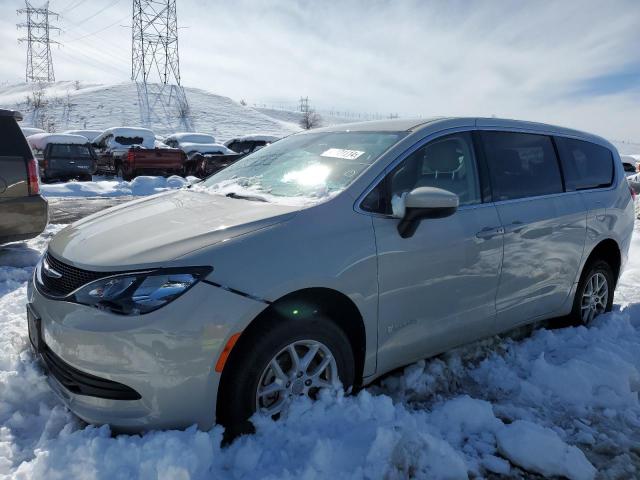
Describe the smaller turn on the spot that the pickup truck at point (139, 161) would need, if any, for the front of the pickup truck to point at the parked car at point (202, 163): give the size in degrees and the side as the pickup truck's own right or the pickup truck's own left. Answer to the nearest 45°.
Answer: approximately 135° to the pickup truck's own right

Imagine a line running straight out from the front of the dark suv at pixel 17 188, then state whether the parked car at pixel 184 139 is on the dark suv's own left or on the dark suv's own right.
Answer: on the dark suv's own right

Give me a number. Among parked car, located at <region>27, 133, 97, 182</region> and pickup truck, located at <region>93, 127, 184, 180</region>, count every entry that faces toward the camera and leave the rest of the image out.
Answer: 0

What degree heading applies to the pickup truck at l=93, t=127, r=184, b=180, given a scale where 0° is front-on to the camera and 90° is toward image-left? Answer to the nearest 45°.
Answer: approximately 135°

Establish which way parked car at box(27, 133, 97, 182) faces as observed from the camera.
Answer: facing away from the viewer and to the left of the viewer

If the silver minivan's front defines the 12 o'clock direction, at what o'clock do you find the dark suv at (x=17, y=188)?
The dark suv is roughly at 3 o'clock from the silver minivan.

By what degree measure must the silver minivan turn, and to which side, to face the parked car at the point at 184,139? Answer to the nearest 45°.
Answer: approximately 135° to its right

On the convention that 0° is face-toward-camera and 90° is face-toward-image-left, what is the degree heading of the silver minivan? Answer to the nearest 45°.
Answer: approximately 45°

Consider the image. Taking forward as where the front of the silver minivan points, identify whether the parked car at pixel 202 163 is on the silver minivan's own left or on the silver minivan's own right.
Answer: on the silver minivan's own right

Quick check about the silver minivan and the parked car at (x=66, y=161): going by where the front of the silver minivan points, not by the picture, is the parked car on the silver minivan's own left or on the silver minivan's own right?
on the silver minivan's own right
